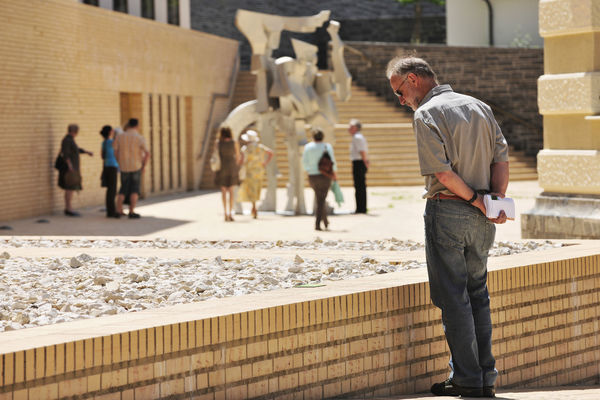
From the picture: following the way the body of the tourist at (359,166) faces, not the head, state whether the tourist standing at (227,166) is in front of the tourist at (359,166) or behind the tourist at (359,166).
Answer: in front

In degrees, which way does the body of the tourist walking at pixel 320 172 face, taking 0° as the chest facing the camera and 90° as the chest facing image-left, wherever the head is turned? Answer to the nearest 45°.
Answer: approximately 180°

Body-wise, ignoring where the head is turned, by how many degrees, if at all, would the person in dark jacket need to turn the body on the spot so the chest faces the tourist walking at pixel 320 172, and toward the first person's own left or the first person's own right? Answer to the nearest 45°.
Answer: approximately 45° to the first person's own right

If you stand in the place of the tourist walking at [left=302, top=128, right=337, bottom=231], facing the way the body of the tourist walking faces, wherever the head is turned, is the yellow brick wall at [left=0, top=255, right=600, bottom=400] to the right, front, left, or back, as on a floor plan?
back

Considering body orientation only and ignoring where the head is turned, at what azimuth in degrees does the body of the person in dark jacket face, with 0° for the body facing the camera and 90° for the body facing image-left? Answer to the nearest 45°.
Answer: approximately 270°

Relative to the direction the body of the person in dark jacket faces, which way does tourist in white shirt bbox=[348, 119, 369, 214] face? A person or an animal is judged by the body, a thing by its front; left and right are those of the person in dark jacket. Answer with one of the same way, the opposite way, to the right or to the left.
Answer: the opposite way

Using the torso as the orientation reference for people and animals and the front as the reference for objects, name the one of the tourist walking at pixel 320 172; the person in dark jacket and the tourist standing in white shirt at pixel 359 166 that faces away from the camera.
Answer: the tourist walking at pixel 320 172

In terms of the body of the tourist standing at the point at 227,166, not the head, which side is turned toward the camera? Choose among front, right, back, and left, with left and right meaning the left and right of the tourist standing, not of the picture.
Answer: back

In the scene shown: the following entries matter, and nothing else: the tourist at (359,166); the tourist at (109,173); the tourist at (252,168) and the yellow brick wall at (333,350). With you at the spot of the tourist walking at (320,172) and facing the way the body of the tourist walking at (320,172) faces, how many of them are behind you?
1

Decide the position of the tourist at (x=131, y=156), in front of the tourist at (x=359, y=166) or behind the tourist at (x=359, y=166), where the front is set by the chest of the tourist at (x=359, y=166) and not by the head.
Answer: in front

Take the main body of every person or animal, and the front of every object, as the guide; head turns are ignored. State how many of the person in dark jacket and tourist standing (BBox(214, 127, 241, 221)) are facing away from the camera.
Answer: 1

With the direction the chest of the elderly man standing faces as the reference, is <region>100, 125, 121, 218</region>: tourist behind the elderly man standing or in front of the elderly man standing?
in front

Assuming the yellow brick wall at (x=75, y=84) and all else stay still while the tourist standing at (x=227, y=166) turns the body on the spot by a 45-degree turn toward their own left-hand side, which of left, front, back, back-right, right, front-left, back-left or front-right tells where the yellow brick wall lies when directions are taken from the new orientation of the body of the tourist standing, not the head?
front

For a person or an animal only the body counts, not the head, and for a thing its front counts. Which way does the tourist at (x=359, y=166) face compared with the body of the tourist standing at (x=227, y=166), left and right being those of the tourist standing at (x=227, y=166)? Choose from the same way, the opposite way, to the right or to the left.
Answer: to the left

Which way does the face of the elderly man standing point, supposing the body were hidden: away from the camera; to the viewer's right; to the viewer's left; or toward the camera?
to the viewer's left

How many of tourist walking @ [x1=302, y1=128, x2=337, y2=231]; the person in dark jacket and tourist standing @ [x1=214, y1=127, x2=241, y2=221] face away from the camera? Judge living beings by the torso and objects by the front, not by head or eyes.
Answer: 2

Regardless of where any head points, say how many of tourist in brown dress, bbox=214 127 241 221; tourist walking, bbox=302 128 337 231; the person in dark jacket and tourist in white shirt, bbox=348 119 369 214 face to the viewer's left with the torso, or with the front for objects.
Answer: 1
